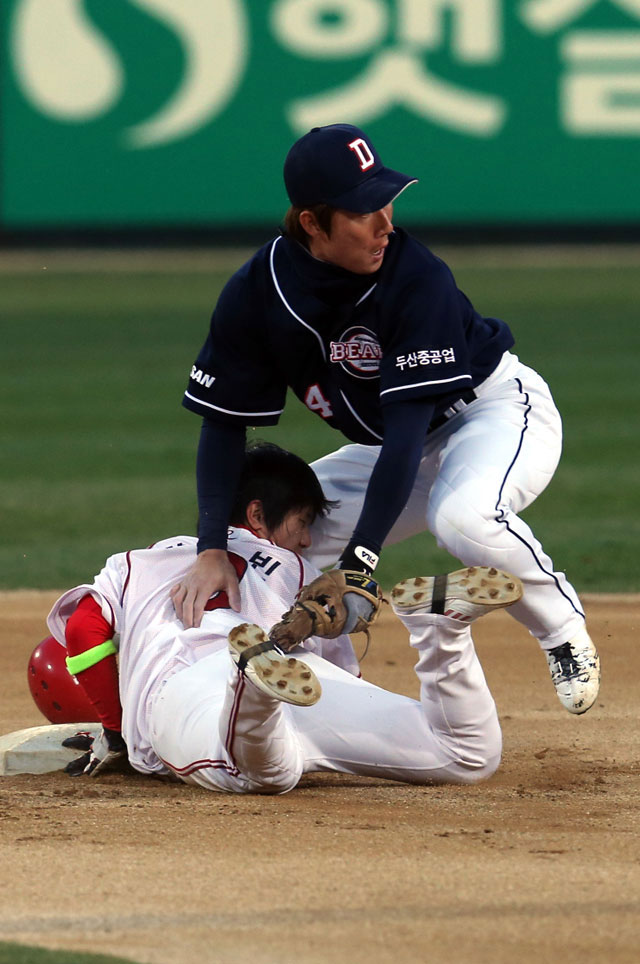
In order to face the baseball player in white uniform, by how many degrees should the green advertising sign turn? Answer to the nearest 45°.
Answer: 0° — it already faces them

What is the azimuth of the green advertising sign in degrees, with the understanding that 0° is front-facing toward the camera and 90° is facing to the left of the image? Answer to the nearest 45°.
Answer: approximately 0°
